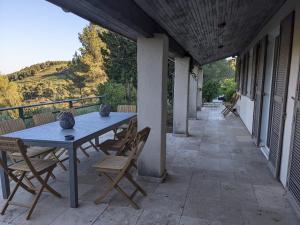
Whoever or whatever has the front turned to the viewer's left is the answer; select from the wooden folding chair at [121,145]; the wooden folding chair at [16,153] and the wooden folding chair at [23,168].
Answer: the wooden folding chair at [121,145]

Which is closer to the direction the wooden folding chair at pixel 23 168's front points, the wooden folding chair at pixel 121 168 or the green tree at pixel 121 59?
the green tree

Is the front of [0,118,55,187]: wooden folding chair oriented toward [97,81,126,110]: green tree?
no

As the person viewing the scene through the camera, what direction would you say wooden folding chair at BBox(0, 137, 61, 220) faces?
facing away from the viewer and to the right of the viewer

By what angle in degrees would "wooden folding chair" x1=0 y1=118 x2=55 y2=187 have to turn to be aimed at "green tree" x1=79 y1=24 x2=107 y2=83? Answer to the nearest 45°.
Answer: approximately 135° to its left

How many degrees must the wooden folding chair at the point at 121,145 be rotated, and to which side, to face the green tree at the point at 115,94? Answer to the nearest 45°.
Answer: approximately 90° to its right

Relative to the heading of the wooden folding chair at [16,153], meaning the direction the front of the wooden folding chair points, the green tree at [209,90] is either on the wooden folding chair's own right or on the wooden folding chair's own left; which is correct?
on the wooden folding chair's own left

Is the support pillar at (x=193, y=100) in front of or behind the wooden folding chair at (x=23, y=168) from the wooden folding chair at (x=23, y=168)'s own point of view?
in front

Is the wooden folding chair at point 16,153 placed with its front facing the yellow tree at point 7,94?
no

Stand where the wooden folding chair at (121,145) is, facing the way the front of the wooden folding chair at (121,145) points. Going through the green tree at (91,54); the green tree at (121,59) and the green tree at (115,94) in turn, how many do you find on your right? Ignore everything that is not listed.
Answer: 3

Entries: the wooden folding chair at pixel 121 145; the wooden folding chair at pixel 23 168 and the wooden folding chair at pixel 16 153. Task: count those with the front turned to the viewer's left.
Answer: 1

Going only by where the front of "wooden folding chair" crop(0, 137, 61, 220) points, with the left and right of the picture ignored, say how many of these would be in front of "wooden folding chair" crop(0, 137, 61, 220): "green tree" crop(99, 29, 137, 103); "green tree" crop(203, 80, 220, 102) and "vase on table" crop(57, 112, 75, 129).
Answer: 3

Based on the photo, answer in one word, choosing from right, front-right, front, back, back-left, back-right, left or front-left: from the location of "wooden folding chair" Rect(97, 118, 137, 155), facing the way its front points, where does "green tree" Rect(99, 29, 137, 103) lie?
right

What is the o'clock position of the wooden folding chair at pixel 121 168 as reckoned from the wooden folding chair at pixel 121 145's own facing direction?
the wooden folding chair at pixel 121 168 is roughly at 9 o'clock from the wooden folding chair at pixel 121 145.

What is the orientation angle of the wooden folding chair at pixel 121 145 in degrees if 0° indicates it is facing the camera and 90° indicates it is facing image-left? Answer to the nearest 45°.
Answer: approximately 90°

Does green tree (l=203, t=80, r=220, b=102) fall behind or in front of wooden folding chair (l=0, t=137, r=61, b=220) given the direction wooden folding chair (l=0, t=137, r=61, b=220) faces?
in front

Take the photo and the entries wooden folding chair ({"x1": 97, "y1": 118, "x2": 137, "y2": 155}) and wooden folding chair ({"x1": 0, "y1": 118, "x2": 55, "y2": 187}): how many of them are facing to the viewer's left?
1
